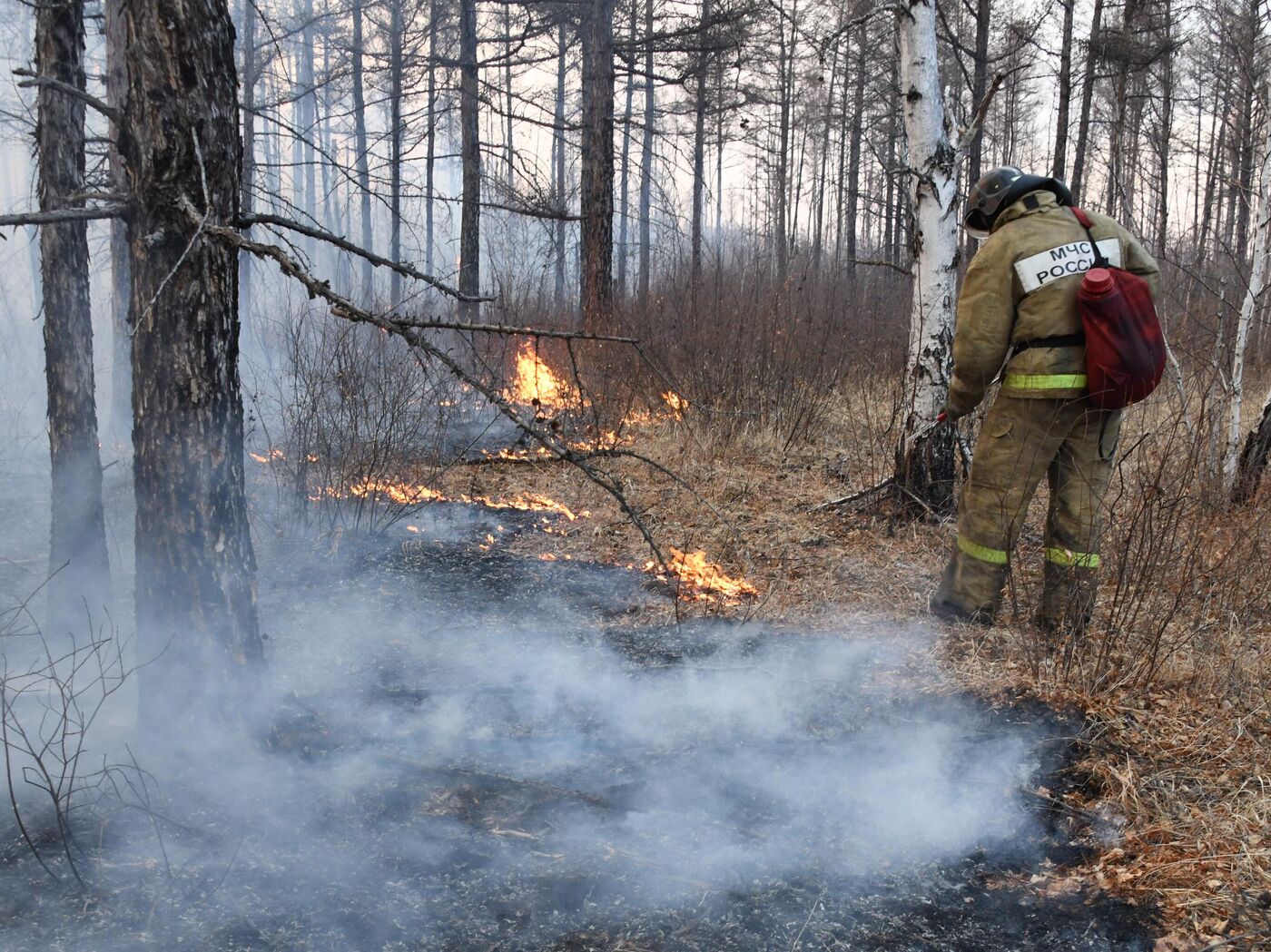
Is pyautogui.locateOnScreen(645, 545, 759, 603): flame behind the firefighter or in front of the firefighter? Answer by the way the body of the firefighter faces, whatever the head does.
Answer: in front

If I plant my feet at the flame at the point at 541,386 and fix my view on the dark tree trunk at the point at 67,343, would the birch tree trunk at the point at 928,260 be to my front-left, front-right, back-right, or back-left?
front-left

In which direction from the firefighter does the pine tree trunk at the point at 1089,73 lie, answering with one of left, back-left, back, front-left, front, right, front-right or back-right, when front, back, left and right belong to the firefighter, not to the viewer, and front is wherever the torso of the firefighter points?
front-right

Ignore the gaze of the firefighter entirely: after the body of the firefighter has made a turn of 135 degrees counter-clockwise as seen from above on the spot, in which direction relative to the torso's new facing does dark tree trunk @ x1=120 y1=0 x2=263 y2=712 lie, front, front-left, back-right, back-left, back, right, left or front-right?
front-right

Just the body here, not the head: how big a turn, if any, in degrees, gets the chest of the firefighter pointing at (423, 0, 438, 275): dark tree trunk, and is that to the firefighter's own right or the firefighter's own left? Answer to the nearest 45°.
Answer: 0° — they already face it

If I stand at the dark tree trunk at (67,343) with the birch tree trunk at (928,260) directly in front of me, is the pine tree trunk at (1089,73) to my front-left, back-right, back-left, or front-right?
front-left

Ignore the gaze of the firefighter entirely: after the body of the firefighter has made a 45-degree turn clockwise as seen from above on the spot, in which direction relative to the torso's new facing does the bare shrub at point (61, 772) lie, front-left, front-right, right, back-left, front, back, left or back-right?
back-left

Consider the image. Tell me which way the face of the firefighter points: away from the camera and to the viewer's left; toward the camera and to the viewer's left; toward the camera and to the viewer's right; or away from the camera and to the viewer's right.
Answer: away from the camera and to the viewer's left

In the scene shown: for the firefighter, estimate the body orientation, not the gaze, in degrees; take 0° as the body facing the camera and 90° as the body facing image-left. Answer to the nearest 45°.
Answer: approximately 135°

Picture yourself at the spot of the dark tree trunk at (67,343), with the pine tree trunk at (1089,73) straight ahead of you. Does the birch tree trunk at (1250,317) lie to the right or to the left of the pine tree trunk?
right

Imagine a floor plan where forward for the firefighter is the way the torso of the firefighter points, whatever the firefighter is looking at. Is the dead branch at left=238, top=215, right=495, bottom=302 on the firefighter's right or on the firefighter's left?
on the firefighter's left

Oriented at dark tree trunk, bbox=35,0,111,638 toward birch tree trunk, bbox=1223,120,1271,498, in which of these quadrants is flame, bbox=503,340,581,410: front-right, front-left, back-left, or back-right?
front-left
